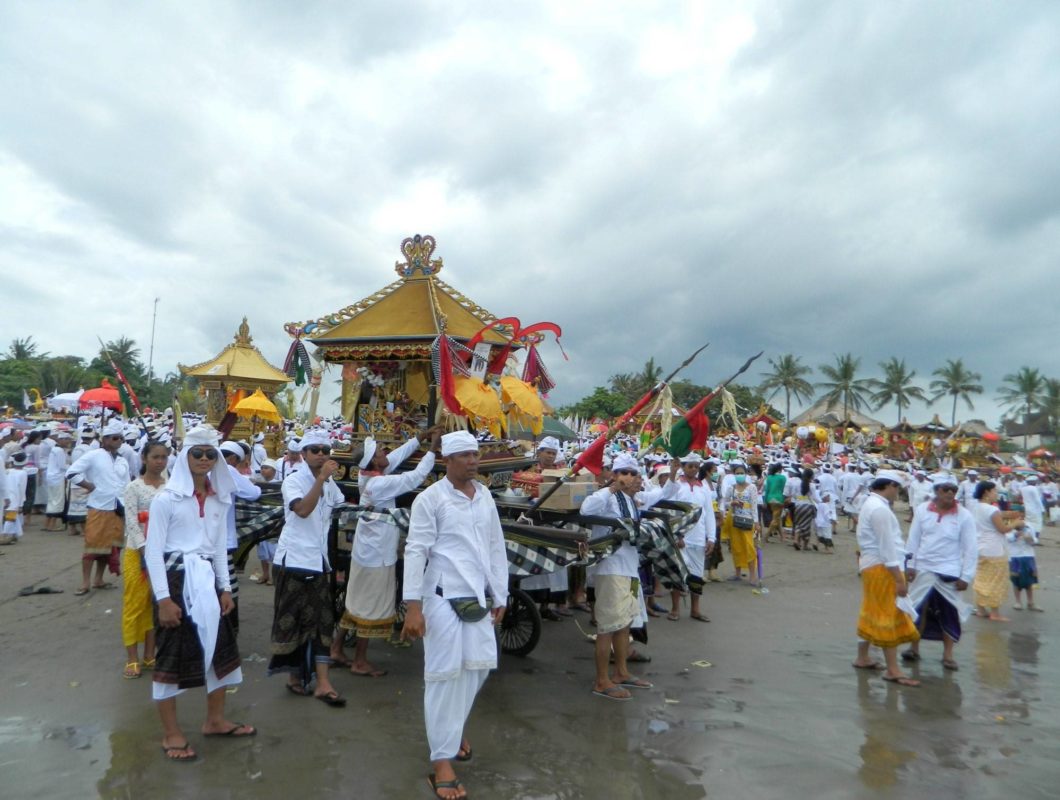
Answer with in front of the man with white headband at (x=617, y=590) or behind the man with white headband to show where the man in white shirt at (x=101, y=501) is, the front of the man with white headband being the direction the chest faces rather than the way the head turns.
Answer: behind

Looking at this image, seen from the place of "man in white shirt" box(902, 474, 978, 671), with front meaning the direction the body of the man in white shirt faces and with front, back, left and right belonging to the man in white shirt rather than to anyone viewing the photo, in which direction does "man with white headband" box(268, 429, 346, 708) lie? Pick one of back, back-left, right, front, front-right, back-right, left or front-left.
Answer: front-right

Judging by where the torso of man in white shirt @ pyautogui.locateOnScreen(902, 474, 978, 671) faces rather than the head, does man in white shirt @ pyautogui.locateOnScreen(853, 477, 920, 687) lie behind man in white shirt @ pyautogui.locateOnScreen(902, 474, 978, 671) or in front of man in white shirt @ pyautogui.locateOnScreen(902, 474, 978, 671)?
in front

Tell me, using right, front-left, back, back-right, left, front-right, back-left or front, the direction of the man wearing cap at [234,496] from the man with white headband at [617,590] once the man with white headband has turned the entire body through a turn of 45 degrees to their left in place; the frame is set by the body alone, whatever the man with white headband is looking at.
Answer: back

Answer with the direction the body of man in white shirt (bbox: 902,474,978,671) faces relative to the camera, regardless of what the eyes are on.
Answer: toward the camera

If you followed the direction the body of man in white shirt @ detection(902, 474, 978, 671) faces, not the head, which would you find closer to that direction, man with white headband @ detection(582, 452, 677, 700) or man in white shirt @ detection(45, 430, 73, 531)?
the man with white headband
